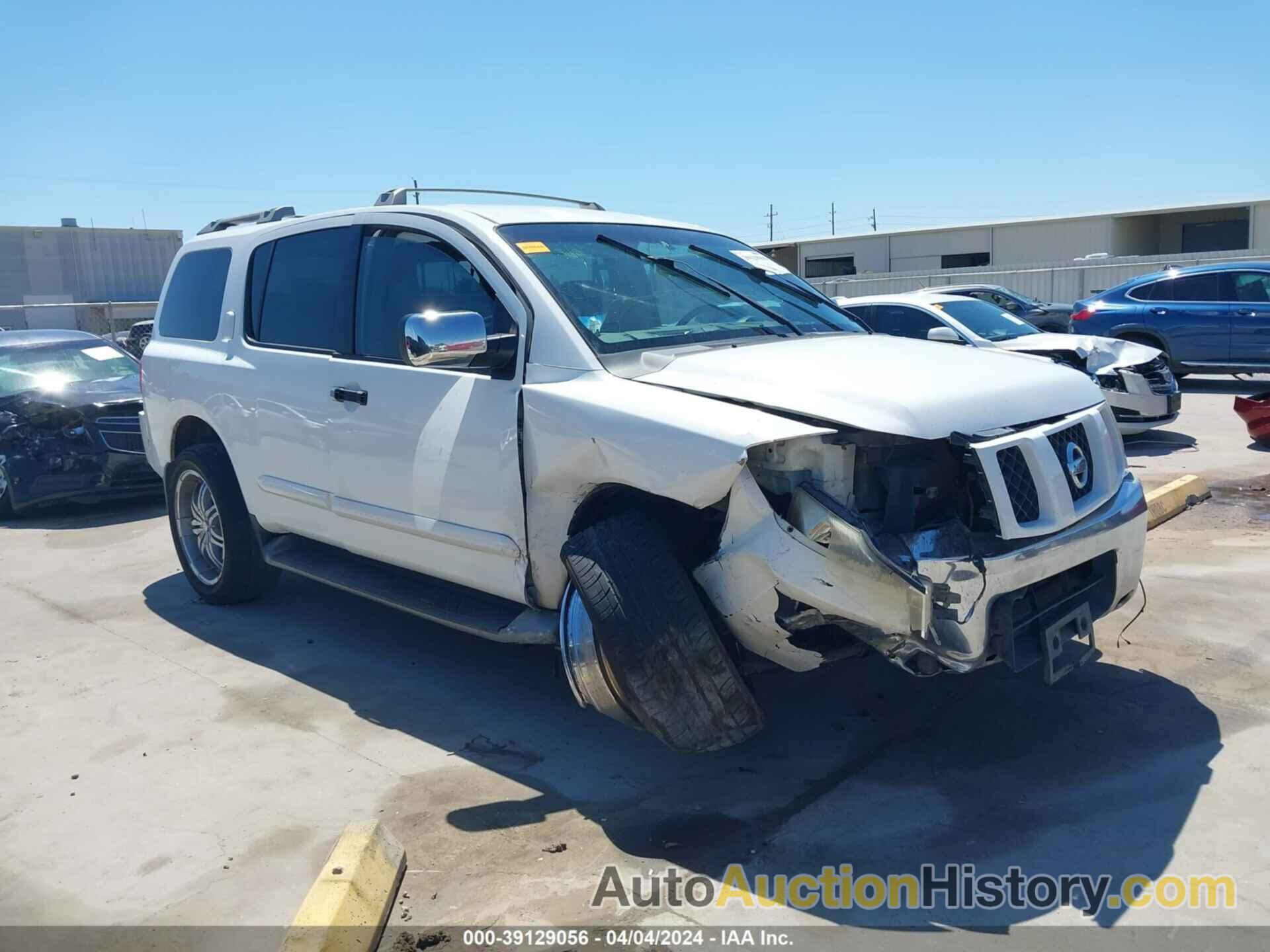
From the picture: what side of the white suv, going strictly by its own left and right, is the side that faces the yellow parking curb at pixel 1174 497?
left

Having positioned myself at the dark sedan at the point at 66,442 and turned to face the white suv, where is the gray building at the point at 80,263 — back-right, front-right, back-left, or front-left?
back-left

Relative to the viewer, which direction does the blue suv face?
to the viewer's right

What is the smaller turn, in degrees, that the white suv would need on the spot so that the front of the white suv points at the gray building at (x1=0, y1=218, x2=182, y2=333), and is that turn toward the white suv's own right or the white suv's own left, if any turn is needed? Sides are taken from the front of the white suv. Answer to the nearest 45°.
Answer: approximately 180°

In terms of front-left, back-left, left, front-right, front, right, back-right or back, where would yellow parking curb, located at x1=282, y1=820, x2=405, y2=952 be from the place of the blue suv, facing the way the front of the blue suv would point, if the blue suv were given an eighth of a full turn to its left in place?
back-right

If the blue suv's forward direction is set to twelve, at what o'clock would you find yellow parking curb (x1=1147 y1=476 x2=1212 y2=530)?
The yellow parking curb is roughly at 3 o'clock from the blue suv.

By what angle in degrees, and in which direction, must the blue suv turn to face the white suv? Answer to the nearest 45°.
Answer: approximately 90° to its right

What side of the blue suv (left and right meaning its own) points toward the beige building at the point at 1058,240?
left

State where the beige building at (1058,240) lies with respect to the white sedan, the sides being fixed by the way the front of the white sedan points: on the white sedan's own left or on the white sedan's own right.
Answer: on the white sedan's own left

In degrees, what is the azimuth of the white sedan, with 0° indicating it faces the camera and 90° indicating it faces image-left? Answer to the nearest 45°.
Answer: approximately 315°

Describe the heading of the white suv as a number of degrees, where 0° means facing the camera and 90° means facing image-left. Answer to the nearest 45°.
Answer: approximately 315°

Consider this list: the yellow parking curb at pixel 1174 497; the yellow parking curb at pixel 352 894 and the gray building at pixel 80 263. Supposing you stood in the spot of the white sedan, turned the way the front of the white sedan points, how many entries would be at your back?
1

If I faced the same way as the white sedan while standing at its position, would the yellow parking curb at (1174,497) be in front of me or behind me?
in front
